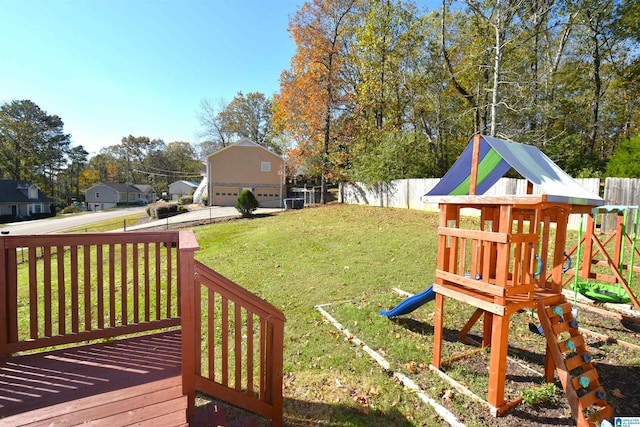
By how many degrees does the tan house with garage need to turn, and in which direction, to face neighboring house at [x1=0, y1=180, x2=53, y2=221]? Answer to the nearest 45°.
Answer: approximately 135° to its right

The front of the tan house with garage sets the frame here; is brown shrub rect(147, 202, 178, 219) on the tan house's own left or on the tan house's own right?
on the tan house's own right

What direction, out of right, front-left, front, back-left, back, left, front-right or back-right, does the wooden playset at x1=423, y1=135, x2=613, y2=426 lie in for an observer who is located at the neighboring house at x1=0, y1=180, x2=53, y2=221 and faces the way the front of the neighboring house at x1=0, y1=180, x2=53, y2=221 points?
front-right

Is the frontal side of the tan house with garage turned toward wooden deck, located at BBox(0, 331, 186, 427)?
yes

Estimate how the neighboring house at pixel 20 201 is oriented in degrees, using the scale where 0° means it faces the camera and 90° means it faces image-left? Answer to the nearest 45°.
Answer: approximately 315°

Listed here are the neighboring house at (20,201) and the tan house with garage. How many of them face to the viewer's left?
0

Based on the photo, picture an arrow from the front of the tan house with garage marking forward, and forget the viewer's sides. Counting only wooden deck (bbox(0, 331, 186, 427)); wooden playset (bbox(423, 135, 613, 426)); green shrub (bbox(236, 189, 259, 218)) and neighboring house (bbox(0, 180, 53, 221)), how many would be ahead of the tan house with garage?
3

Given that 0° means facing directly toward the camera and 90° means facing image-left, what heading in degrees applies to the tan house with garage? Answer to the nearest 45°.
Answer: approximately 0°

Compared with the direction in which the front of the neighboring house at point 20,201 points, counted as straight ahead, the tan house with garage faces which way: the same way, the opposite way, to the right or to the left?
to the right

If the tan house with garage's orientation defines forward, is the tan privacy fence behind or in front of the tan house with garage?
in front

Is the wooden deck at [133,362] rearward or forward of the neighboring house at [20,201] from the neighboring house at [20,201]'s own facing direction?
forward
